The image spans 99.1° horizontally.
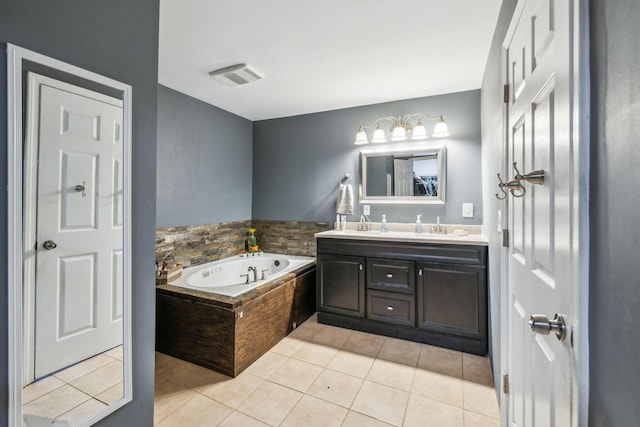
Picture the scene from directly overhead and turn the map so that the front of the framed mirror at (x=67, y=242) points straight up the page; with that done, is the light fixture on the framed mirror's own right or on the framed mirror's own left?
on the framed mirror's own left

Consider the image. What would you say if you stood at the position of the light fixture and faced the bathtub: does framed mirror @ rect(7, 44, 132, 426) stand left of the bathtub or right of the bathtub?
left

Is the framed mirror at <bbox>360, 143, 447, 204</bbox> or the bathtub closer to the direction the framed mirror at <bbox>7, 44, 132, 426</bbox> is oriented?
the framed mirror

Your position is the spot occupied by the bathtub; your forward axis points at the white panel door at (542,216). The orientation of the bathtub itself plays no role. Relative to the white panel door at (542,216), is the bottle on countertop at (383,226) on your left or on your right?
left

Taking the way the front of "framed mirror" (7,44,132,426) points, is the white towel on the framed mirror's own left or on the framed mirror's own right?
on the framed mirror's own left

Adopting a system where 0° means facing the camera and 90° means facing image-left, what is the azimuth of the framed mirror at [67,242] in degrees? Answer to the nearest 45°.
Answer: approximately 315°

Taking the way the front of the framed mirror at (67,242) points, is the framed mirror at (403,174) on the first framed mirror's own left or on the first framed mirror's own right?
on the first framed mirror's own left

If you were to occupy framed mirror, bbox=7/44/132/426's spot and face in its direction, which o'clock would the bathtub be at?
The bathtub is roughly at 9 o'clock from the framed mirror.

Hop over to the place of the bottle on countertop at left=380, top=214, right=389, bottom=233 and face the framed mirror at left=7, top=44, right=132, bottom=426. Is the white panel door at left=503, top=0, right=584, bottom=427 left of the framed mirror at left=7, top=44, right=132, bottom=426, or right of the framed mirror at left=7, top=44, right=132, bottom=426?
left
